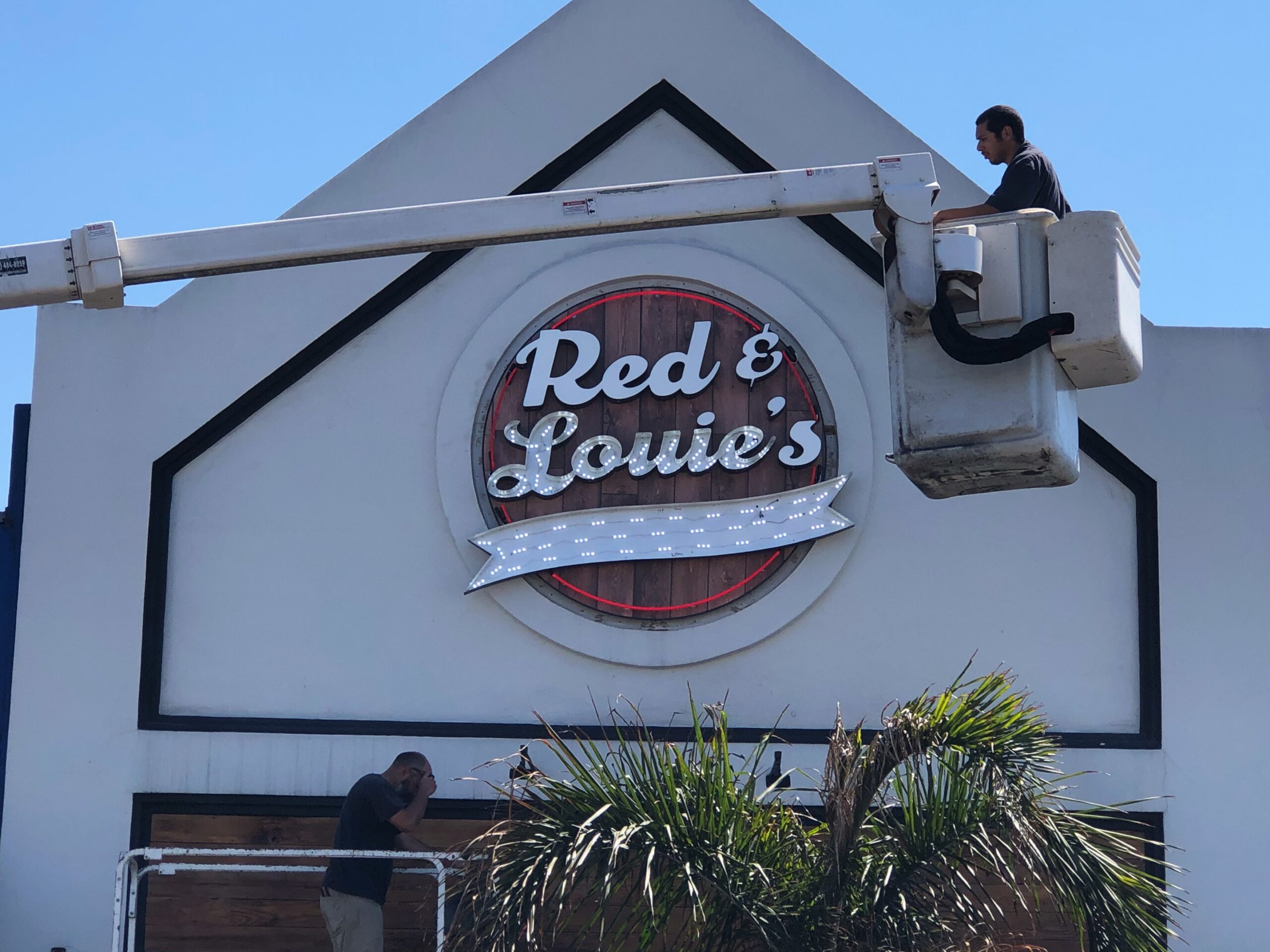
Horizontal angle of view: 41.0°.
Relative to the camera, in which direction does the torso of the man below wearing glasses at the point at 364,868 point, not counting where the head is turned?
to the viewer's right

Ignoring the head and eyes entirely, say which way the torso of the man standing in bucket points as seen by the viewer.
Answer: to the viewer's left

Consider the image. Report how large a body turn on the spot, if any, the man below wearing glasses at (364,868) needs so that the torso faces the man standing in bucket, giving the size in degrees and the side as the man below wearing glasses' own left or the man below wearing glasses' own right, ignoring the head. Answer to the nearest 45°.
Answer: approximately 45° to the man below wearing glasses' own right

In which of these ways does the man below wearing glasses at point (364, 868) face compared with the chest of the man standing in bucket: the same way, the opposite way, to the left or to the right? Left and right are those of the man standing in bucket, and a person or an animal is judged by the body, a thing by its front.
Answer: the opposite way

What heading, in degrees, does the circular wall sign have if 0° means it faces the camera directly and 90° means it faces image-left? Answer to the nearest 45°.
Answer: approximately 0°

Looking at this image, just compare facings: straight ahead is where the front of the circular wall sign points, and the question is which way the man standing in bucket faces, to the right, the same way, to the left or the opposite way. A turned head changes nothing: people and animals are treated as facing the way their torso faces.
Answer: to the right

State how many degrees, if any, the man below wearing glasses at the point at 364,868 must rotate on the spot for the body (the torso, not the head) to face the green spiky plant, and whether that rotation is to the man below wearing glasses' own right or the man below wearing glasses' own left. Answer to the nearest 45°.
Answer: approximately 45° to the man below wearing glasses' own right

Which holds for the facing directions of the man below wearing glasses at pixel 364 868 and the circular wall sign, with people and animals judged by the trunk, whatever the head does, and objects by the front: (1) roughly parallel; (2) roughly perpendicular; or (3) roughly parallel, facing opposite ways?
roughly perpendicular

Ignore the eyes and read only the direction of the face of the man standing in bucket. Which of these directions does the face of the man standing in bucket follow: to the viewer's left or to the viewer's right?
to the viewer's left
